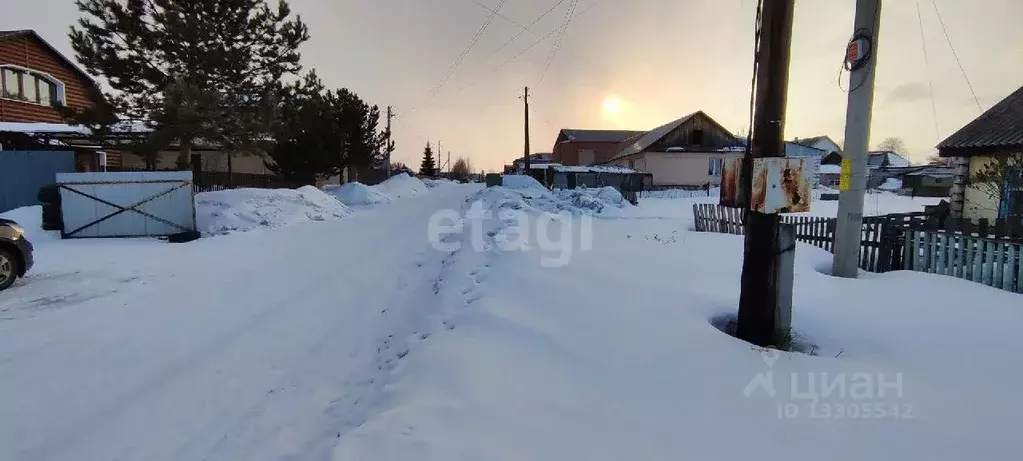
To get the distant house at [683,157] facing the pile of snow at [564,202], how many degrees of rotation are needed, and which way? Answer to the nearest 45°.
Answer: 0° — it already faces it

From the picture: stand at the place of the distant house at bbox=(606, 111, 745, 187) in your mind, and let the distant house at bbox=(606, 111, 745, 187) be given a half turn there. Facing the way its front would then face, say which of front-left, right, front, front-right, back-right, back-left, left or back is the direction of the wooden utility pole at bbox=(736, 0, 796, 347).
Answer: back

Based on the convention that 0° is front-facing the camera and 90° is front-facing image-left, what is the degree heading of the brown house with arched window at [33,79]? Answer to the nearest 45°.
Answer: approximately 315°

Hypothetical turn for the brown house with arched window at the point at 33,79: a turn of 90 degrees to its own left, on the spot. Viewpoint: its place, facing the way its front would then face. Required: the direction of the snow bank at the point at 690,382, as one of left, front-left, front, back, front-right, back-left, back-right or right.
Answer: back-right

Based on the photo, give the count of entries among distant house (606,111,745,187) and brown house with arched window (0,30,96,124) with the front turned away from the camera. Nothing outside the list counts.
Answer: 0

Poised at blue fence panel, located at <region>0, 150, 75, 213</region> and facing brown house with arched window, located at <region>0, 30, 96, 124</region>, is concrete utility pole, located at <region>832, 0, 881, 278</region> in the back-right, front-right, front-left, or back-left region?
back-right

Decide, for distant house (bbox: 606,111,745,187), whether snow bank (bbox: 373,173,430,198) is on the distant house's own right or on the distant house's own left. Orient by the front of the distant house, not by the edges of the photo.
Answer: on the distant house's own right

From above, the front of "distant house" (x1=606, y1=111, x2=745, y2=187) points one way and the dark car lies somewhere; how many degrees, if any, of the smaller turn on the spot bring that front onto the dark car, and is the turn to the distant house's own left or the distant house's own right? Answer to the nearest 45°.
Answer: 0° — it already faces it

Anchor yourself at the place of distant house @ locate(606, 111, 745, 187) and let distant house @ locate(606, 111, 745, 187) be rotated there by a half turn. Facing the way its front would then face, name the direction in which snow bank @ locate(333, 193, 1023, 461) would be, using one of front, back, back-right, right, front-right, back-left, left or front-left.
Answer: back

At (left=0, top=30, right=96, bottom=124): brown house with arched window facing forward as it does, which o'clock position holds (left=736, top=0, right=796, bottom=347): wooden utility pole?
The wooden utility pole is roughly at 1 o'clock from the brown house with arched window.

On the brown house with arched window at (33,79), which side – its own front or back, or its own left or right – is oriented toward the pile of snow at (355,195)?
front

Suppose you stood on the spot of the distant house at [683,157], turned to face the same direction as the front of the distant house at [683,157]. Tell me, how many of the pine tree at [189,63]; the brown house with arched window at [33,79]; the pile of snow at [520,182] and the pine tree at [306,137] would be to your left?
0

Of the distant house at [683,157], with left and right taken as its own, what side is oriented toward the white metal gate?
front

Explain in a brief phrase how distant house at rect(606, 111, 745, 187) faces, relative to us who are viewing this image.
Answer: facing the viewer

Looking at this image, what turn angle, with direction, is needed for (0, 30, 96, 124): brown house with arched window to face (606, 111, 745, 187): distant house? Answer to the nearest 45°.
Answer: approximately 45° to its left

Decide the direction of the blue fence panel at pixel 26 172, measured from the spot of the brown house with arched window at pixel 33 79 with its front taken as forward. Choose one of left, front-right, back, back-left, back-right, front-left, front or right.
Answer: front-right

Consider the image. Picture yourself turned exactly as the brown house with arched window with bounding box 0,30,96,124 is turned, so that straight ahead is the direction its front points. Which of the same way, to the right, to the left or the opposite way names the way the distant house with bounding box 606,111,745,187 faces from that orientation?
to the right

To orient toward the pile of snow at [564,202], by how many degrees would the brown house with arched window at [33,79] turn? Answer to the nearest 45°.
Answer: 0° — it already faces it

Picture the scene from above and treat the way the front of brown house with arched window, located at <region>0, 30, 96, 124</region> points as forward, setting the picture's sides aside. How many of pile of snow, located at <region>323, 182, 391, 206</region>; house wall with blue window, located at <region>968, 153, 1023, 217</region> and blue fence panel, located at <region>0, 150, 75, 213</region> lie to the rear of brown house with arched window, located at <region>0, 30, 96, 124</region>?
0
